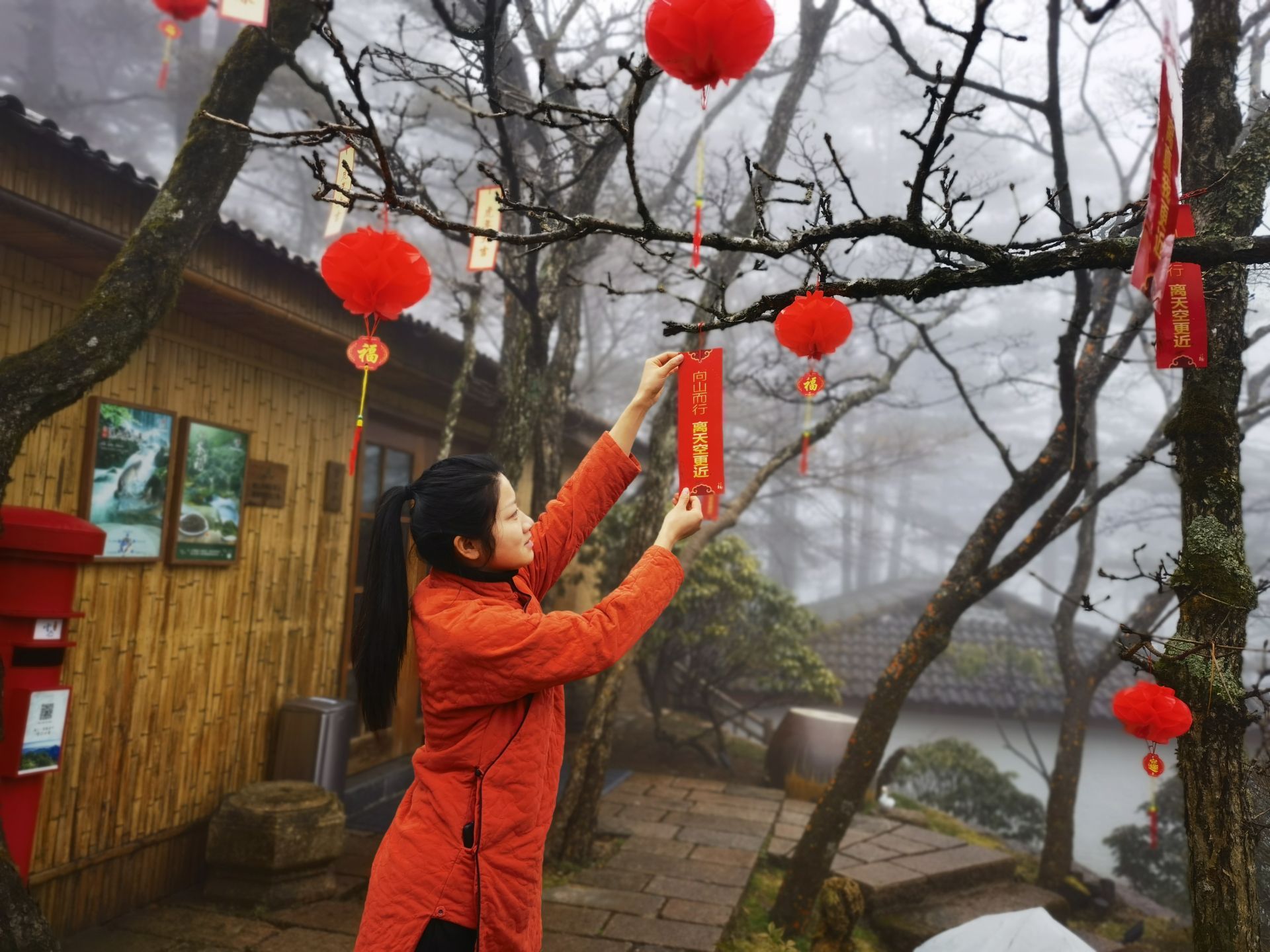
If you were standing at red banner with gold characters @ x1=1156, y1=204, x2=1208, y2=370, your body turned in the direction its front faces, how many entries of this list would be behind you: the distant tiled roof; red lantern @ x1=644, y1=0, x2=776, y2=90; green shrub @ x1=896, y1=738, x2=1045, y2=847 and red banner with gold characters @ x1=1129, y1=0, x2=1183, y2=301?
2

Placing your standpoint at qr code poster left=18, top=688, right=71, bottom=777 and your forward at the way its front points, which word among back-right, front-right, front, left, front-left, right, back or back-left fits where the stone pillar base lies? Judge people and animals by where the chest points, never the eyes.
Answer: left

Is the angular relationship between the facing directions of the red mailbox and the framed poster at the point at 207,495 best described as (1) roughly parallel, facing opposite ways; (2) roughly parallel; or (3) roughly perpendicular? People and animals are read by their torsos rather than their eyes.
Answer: roughly parallel

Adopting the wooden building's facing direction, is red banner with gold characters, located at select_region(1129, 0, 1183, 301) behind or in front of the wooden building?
in front

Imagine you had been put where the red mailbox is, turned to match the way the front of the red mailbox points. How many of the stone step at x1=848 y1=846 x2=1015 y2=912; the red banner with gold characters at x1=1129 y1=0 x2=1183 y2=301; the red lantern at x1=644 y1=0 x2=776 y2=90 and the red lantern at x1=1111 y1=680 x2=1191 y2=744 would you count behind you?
0

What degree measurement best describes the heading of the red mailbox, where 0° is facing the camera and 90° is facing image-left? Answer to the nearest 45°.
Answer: approximately 315°

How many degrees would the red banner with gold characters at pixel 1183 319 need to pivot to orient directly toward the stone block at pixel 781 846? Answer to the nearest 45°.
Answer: approximately 135° to its right

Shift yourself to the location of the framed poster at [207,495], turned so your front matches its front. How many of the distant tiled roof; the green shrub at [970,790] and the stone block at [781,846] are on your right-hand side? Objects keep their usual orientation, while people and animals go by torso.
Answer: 0

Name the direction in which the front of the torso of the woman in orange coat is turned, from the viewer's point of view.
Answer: to the viewer's right

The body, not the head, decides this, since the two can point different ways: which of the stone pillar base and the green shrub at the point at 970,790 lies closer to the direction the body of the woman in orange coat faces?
the green shrub

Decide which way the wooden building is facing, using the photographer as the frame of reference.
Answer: facing the viewer and to the right of the viewer

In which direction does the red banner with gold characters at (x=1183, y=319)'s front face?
toward the camera

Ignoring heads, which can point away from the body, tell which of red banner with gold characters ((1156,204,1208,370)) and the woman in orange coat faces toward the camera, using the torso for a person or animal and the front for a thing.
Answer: the red banner with gold characters

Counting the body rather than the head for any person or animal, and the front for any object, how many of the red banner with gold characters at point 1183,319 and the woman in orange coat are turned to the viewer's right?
1

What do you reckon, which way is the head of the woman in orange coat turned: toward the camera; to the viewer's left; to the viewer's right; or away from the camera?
to the viewer's right
